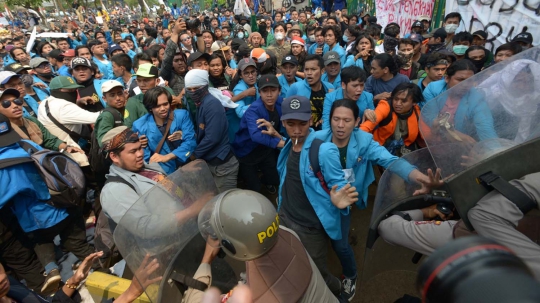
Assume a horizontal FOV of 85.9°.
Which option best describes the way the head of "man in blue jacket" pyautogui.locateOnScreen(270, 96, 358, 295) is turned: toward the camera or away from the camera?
toward the camera

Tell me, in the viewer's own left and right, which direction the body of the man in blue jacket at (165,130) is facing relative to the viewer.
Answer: facing the viewer

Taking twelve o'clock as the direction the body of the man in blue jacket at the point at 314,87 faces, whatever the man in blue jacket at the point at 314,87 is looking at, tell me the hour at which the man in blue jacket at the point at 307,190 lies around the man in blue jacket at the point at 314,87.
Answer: the man in blue jacket at the point at 307,190 is roughly at 12 o'clock from the man in blue jacket at the point at 314,87.

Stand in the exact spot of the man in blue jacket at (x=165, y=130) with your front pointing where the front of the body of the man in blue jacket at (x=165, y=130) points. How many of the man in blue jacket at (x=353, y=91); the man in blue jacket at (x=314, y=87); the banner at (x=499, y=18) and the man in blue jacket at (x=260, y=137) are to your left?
4

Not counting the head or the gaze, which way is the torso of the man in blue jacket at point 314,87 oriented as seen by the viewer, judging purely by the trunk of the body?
toward the camera

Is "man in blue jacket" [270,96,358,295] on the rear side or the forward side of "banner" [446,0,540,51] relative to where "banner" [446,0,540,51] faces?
on the forward side

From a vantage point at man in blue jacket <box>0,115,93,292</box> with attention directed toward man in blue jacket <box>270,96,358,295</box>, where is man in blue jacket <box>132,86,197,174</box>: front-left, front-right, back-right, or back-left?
front-left

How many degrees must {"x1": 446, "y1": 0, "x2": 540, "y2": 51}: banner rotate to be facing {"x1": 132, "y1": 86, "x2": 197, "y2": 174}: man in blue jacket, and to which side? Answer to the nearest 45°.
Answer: approximately 45° to its right

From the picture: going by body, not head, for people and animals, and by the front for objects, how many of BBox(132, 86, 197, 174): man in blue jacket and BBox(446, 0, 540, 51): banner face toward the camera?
2

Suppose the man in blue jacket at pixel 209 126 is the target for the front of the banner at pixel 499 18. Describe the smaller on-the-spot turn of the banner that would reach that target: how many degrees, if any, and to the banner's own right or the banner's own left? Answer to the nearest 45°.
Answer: approximately 45° to the banner's own right

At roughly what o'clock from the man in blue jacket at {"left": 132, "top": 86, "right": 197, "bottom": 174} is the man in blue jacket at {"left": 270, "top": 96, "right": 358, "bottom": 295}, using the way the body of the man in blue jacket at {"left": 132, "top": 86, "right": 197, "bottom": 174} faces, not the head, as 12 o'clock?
the man in blue jacket at {"left": 270, "top": 96, "right": 358, "bottom": 295} is roughly at 11 o'clock from the man in blue jacket at {"left": 132, "top": 86, "right": 197, "bottom": 174}.

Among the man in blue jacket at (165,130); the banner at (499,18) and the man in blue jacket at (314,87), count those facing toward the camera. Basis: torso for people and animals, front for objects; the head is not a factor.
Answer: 3

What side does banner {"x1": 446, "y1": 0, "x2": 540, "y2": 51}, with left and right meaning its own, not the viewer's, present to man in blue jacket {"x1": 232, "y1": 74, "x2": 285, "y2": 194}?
front
